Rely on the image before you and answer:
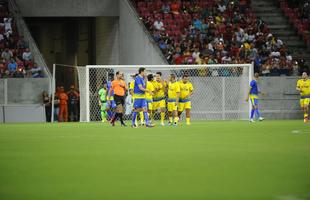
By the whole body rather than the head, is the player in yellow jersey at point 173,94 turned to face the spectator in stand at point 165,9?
no

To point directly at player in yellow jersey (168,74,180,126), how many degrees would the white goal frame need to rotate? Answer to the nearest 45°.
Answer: approximately 45° to its left

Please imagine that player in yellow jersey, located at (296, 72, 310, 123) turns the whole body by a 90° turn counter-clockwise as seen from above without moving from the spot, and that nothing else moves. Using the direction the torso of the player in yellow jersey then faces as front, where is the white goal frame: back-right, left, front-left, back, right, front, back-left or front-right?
back-right

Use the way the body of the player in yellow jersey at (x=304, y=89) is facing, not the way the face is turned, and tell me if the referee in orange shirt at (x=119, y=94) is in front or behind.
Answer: in front

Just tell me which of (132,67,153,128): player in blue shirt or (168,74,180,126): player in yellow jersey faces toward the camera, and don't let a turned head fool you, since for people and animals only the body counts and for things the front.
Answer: the player in yellow jersey

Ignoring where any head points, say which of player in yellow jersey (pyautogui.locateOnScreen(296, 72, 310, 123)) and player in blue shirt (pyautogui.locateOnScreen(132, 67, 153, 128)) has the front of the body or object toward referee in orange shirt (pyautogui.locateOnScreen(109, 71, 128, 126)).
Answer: the player in yellow jersey

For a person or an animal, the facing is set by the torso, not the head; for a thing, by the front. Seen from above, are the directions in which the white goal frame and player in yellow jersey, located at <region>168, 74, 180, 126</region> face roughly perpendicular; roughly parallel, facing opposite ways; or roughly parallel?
roughly parallel

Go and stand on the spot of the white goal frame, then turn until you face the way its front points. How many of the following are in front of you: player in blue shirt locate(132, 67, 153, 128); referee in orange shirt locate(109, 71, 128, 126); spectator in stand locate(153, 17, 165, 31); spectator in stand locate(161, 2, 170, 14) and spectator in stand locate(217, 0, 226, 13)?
2

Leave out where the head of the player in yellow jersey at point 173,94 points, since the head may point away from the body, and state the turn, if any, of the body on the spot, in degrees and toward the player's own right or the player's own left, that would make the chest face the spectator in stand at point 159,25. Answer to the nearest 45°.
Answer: approximately 180°

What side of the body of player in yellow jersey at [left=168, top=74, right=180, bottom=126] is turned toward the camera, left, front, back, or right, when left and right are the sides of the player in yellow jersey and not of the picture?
front

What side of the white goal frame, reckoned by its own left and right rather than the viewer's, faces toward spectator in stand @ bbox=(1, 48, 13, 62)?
right

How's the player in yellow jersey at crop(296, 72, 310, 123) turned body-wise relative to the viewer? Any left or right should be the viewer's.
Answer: facing the viewer and to the left of the viewer
